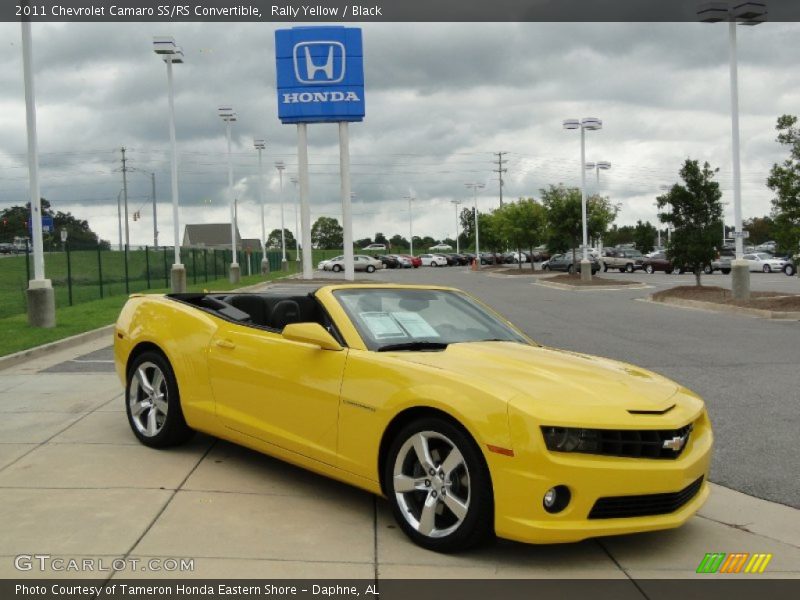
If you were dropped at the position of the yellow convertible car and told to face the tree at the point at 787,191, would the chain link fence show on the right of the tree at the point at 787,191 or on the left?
left

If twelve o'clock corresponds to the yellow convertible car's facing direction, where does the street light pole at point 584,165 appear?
The street light pole is roughly at 8 o'clock from the yellow convertible car.

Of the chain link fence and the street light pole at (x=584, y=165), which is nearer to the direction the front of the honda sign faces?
the chain link fence

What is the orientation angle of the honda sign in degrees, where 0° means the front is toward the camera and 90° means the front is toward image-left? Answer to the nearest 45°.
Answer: approximately 0°

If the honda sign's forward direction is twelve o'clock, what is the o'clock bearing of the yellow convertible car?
The yellow convertible car is roughly at 12 o'clock from the honda sign.

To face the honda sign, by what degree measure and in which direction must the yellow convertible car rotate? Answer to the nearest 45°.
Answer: approximately 135° to its left

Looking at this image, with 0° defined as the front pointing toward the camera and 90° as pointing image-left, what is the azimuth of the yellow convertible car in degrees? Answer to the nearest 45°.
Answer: approximately 315°
